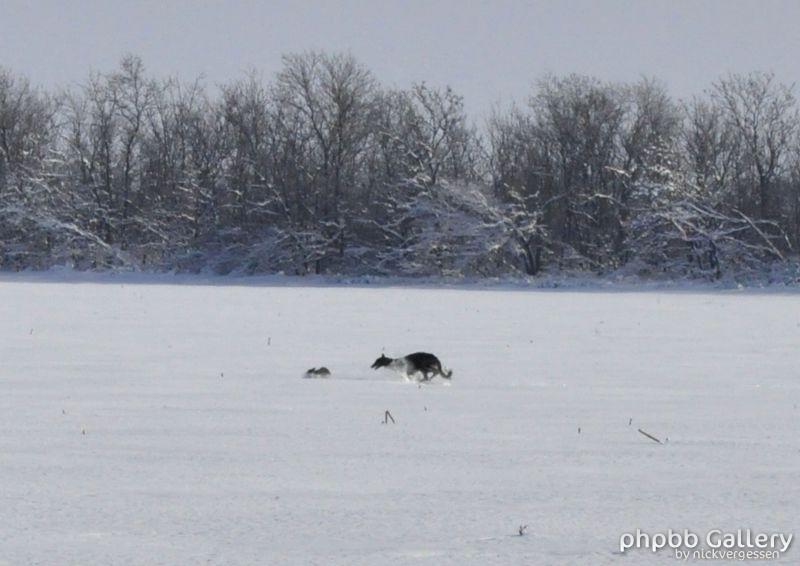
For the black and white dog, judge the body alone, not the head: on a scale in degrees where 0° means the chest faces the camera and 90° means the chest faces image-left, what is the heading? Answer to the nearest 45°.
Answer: approximately 90°

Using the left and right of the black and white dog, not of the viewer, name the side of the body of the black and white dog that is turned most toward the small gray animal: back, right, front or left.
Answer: front
